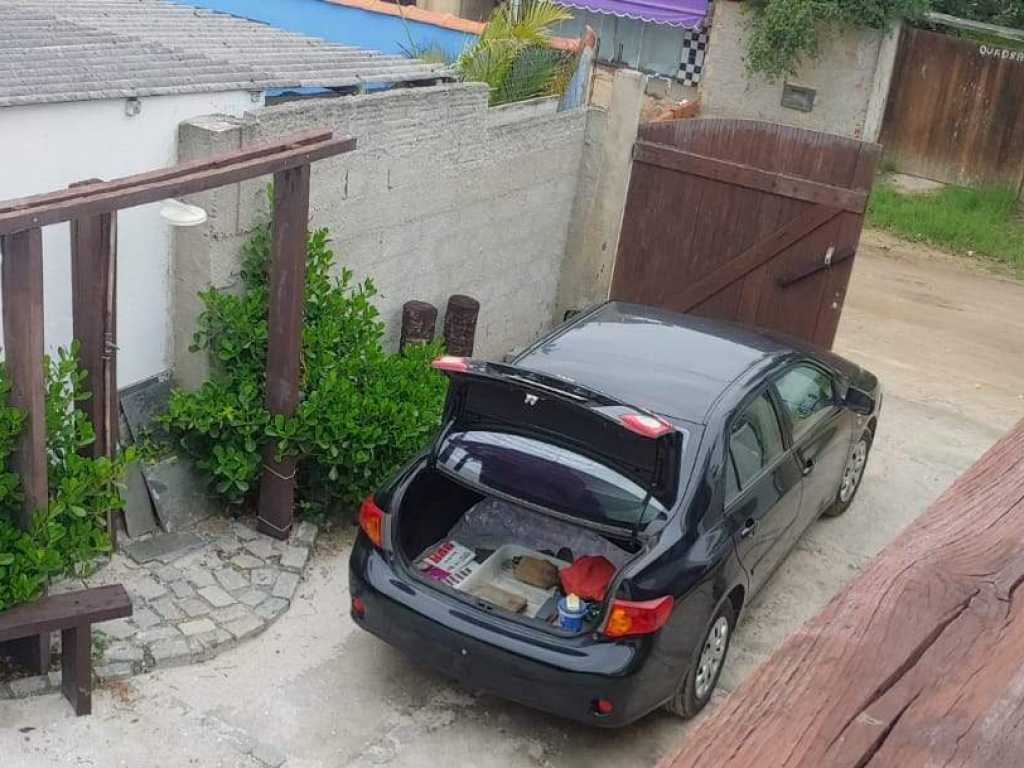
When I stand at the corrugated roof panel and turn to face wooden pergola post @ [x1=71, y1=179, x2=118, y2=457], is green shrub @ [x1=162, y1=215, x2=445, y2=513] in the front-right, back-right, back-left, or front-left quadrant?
front-left

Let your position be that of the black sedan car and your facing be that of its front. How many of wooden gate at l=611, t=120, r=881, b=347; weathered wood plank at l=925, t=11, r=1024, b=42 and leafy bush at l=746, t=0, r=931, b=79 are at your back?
0

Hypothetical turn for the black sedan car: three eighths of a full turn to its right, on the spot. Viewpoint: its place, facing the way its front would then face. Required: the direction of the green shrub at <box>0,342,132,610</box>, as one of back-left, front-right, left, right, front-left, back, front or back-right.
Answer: right

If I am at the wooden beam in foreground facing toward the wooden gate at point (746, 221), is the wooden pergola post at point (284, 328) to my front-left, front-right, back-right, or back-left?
front-left

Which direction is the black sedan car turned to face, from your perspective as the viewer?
facing away from the viewer and to the right of the viewer

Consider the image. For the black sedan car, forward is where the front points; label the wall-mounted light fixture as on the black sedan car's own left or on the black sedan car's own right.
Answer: on the black sedan car's own left

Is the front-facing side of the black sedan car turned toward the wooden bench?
no

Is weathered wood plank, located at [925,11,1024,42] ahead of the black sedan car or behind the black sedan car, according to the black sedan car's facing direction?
ahead

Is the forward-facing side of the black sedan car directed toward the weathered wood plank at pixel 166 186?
no

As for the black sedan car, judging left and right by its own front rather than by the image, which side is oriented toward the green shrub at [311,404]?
left

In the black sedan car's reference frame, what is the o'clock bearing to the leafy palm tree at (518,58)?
The leafy palm tree is roughly at 10 o'clock from the black sedan car.

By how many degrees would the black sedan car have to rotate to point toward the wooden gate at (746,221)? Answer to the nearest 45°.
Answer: approximately 45° to its left

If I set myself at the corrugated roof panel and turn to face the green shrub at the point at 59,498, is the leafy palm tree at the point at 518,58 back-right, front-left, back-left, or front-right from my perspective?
back-left

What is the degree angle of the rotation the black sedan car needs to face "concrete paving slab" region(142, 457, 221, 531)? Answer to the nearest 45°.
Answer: approximately 135° to its left

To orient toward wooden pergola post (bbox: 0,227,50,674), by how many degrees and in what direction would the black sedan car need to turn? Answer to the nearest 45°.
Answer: approximately 135° to its left

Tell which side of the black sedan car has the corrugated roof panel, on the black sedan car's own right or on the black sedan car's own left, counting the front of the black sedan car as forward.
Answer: on the black sedan car's own left

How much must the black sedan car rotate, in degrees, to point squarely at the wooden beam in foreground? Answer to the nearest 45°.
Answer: approximately 135° to its right
